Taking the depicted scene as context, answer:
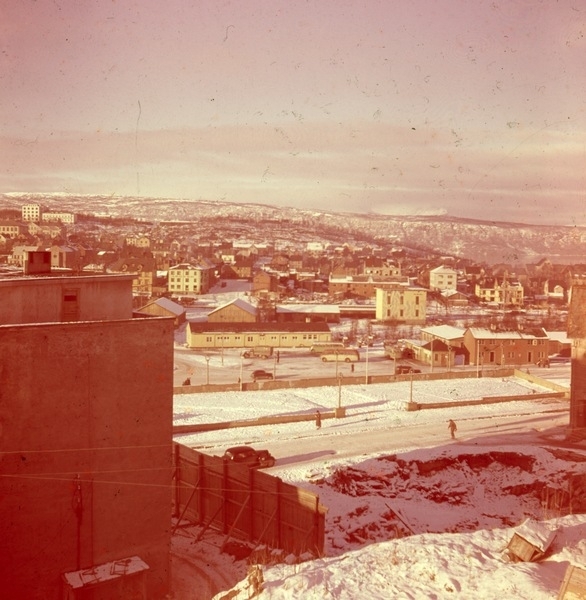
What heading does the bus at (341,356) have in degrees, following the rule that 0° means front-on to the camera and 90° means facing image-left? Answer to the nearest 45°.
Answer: approximately 90°

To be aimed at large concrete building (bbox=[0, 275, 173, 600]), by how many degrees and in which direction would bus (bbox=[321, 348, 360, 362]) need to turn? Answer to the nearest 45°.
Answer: approximately 90° to its left

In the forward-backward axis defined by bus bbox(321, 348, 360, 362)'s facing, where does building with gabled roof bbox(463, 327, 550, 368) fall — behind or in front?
behind

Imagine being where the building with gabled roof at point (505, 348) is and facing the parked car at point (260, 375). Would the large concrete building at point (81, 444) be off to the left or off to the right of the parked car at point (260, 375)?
left

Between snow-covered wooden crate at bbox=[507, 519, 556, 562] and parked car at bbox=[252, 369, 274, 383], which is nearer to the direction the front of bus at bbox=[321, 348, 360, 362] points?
the parked car

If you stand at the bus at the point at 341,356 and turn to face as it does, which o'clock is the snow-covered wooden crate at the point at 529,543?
The snow-covered wooden crate is roughly at 9 o'clock from the bus.

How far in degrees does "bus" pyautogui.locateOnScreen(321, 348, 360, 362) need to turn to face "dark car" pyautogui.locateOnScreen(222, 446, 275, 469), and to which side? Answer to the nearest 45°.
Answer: approximately 90° to its left
